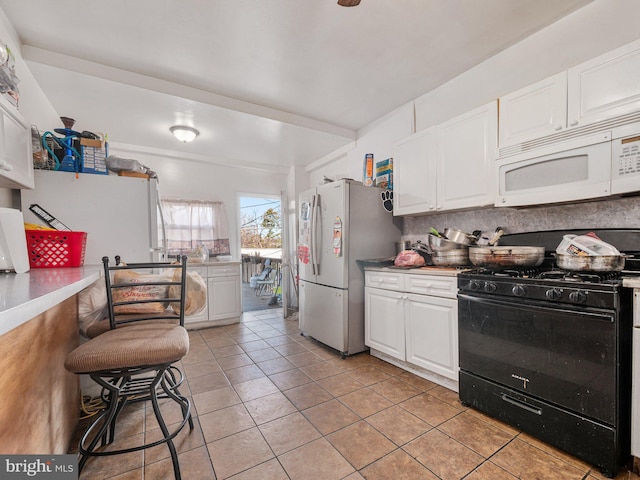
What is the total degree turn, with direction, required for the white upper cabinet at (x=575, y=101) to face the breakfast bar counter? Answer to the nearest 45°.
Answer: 0° — it already faces it

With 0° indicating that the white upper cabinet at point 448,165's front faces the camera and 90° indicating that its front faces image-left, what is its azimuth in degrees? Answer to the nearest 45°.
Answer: approximately 45°

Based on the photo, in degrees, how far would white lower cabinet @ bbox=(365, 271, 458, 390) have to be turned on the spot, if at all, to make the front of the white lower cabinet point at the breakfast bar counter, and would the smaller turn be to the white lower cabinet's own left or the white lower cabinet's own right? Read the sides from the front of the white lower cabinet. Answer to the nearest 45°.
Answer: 0° — it already faces it

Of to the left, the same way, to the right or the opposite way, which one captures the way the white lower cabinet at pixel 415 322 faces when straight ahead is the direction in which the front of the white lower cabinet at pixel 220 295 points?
to the right

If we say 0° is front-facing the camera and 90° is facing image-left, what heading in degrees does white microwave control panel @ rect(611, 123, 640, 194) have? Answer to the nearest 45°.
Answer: approximately 45°

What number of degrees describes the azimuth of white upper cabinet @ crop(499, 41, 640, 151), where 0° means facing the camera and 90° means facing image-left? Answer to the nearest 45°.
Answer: approximately 45°

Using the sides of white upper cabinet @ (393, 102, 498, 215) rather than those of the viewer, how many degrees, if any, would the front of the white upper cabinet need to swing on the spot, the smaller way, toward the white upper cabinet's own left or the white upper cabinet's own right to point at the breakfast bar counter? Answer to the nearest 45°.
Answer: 0° — it already faces it

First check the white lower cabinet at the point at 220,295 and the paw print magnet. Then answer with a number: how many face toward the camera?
2

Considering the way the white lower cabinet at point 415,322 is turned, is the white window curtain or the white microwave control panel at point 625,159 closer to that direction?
the white window curtain

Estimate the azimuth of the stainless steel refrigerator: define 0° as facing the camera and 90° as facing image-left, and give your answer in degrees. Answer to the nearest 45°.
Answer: approximately 45°
